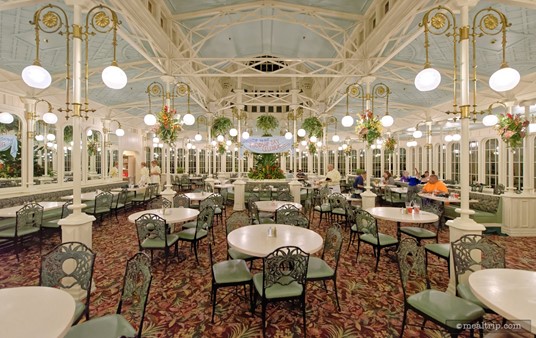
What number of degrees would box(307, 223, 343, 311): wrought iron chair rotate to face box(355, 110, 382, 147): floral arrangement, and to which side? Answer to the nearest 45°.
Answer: approximately 90° to its right

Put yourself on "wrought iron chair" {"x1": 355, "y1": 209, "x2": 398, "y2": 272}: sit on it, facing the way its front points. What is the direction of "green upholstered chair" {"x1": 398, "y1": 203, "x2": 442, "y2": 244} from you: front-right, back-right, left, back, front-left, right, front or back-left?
front

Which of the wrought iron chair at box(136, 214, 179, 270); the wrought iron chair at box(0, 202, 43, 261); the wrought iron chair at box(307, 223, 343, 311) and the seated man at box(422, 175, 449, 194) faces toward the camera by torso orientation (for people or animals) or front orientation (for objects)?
the seated man

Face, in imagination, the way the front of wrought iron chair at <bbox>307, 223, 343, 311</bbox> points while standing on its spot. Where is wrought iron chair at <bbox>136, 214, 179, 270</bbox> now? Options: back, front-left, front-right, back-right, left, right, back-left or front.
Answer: front

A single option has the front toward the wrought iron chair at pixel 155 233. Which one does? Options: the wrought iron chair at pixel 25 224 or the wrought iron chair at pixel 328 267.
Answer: the wrought iron chair at pixel 328 267

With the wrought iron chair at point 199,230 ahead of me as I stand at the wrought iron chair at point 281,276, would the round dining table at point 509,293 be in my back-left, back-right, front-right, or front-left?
back-right

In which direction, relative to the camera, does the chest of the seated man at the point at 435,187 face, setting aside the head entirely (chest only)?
toward the camera

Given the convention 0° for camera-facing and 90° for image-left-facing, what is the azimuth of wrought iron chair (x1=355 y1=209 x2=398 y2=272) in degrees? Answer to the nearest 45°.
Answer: approximately 225°

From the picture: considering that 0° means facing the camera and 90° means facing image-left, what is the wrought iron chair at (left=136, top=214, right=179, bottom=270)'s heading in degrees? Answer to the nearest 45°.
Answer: approximately 225°

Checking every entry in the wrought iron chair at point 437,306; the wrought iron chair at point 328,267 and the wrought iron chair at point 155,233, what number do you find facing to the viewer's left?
1

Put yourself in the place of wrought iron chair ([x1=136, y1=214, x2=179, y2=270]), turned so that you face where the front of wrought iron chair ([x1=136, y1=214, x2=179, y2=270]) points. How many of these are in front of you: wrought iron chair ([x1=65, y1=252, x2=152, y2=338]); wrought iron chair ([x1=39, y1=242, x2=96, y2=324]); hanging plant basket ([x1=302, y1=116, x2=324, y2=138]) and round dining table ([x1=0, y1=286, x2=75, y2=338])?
1

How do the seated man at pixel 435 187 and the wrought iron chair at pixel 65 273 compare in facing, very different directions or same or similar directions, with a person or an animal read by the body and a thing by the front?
same or similar directions

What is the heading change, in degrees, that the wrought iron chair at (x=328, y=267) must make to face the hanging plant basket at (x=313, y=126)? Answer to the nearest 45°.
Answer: approximately 90° to its right
